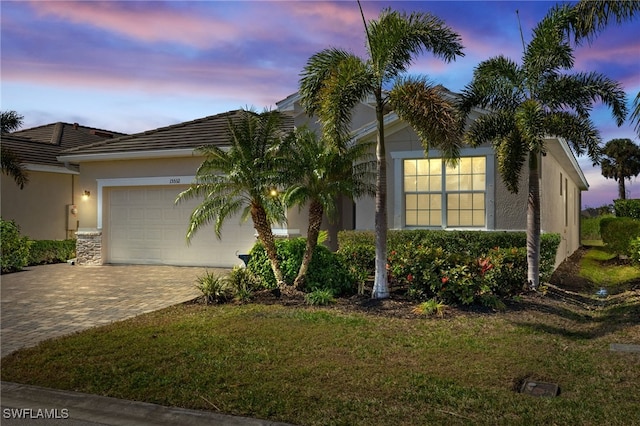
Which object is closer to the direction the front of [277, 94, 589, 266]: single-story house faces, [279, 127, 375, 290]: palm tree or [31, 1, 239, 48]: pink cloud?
the palm tree

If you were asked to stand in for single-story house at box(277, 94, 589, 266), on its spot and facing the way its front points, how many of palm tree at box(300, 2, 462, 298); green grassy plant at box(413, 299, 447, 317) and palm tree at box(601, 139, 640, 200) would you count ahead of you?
2

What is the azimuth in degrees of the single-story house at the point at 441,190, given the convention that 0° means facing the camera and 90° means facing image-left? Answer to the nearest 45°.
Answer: approximately 0°

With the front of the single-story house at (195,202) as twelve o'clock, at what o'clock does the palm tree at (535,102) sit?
The palm tree is roughly at 10 o'clock from the single-story house.

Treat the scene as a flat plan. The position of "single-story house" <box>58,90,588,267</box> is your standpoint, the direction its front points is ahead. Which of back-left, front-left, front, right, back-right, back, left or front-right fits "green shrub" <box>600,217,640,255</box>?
left

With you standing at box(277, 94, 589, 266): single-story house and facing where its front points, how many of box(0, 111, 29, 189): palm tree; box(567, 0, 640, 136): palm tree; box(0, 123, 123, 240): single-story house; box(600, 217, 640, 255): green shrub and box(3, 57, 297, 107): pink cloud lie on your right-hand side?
3

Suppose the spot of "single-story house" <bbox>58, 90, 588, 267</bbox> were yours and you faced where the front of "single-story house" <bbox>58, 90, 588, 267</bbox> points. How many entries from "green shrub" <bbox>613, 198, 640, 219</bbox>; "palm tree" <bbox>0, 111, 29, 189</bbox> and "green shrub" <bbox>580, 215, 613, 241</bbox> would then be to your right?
1

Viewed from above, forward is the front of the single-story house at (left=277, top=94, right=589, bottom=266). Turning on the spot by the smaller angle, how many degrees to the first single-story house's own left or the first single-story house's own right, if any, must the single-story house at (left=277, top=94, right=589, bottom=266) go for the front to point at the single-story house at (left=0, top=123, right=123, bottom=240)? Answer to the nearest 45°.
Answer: approximately 90° to the first single-story house's own right

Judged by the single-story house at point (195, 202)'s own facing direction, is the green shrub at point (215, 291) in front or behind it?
in front

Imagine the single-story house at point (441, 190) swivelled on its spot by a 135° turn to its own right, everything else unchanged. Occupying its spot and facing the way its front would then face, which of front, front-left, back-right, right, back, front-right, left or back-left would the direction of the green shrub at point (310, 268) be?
left

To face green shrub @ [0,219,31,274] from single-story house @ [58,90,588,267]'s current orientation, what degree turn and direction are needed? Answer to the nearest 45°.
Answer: approximately 90° to its right
